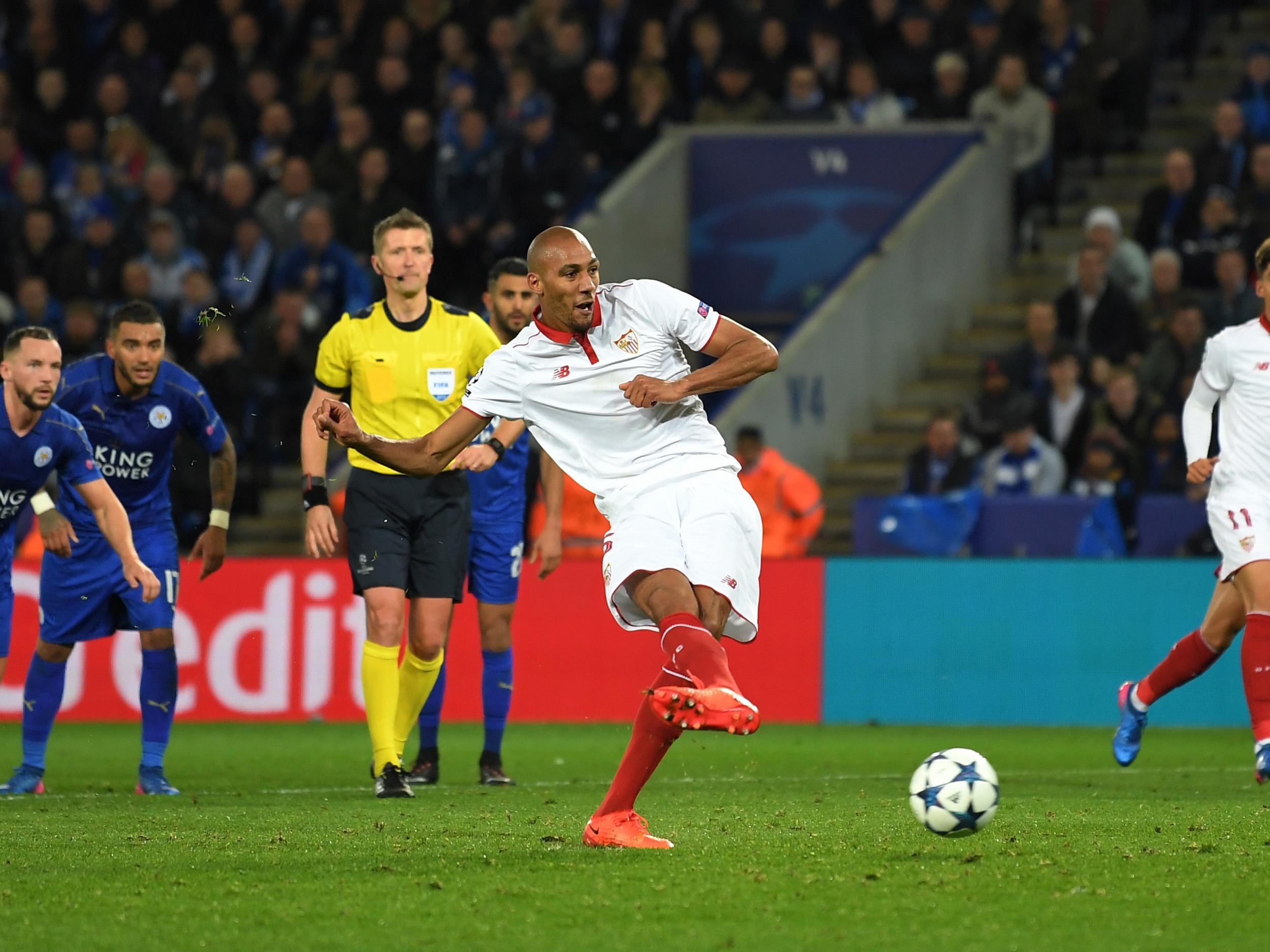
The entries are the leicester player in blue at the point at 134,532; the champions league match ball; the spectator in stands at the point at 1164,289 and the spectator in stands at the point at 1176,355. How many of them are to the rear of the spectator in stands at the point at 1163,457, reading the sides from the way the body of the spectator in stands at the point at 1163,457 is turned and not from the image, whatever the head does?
2

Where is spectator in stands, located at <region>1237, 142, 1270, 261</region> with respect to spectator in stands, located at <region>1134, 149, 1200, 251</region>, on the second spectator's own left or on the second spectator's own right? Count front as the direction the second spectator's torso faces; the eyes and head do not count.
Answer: on the second spectator's own left

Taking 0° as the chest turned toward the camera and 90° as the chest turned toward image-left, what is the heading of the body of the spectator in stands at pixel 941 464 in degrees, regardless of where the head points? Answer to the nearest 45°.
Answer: approximately 0°

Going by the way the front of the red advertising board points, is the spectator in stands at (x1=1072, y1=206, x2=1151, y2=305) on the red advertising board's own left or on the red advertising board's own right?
on the red advertising board's own left

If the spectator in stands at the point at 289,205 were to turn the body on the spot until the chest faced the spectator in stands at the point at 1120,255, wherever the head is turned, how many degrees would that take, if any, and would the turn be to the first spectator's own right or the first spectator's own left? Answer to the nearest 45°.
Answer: approximately 90° to the first spectator's own left
